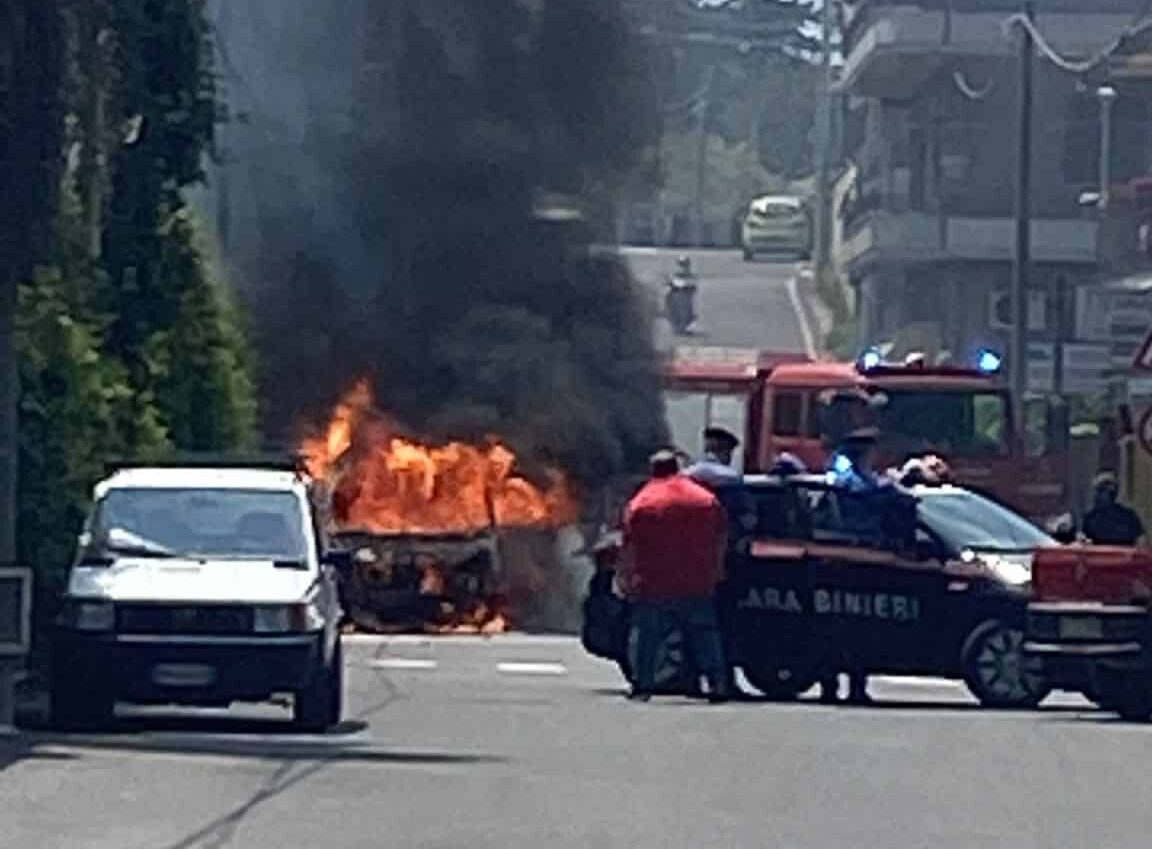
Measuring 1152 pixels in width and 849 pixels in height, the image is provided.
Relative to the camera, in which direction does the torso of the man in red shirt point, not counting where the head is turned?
away from the camera

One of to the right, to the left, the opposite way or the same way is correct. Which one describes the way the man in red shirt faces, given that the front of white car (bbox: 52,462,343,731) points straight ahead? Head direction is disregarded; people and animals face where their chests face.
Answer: the opposite way

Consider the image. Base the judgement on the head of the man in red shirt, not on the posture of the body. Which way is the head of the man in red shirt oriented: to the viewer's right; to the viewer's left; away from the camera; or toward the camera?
away from the camera

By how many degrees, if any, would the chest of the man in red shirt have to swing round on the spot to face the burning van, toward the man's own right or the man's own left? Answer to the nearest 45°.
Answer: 0° — they already face it

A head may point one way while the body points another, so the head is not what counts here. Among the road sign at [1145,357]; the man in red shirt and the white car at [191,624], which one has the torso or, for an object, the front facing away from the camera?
the man in red shirt

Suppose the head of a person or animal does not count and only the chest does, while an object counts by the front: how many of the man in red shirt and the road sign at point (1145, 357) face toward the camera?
1

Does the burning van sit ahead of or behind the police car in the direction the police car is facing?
behind
